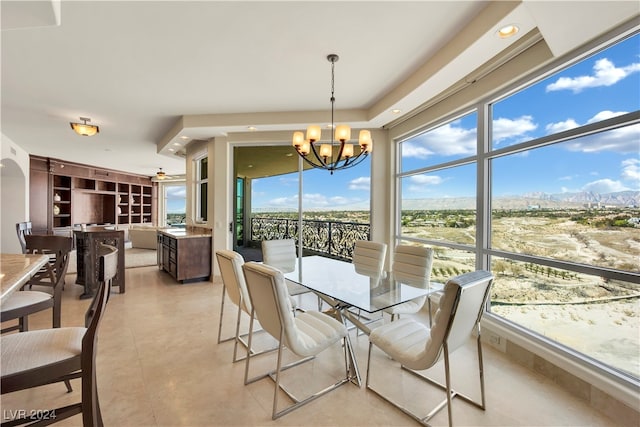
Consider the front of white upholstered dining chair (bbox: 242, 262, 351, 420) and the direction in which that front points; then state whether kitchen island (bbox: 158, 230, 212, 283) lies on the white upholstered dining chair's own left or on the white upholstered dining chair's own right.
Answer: on the white upholstered dining chair's own left

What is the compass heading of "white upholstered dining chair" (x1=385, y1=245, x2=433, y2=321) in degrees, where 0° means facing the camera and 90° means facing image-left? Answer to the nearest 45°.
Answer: approximately 45°

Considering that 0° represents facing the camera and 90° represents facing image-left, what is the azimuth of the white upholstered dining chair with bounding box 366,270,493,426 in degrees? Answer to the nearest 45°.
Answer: approximately 135°

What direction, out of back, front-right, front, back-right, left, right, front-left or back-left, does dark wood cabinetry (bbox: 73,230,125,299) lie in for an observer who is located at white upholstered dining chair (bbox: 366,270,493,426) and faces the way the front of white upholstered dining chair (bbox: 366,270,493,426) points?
front-left

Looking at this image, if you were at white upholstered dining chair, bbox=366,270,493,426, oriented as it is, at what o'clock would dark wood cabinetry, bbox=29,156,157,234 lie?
The dark wood cabinetry is roughly at 11 o'clock from the white upholstered dining chair.

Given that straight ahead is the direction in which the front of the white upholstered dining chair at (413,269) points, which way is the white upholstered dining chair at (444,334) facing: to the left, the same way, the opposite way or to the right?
to the right

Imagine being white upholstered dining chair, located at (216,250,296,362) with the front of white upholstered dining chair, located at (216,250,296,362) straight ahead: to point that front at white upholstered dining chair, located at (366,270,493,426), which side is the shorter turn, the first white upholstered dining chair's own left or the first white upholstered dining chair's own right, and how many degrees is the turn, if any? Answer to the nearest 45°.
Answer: approximately 90° to the first white upholstered dining chair's own right

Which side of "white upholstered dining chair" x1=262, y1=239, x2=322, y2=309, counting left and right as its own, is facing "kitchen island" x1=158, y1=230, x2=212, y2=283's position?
back

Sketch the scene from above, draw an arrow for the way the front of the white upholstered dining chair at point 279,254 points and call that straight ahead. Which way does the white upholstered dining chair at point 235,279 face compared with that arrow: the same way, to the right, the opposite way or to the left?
to the left
